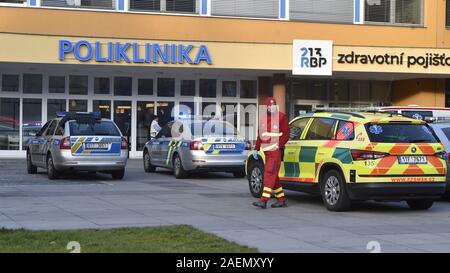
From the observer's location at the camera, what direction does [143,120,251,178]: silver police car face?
facing away from the viewer and to the left of the viewer

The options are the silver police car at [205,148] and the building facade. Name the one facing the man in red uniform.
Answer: the building facade

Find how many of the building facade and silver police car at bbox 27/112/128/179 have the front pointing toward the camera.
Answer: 1

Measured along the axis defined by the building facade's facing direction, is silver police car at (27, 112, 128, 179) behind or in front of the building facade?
in front

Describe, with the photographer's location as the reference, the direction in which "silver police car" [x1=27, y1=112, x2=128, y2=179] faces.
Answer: facing away from the viewer and to the left of the viewer

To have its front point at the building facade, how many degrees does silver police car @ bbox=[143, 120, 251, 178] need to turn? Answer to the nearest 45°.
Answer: approximately 45° to its right

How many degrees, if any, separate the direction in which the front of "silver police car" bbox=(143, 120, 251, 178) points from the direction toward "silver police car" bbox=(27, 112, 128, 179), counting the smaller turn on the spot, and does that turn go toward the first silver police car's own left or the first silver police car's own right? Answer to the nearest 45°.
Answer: approximately 45° to the first silver police car's own left

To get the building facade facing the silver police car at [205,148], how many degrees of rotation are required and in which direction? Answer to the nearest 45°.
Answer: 0° — it already faces it

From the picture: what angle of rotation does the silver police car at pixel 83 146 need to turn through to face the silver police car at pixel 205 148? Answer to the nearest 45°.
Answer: approximately 135° to its right

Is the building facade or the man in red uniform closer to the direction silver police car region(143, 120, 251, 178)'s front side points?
the building facade

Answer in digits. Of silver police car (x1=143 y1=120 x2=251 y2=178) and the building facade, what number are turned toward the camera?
1

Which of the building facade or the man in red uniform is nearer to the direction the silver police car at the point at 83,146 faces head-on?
the building facade

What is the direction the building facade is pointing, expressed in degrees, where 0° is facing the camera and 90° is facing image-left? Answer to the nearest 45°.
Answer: approximately 0°

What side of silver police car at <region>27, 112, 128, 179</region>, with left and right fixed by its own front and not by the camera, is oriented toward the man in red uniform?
back

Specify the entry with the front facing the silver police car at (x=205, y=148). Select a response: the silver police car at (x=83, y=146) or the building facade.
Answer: the building facade
